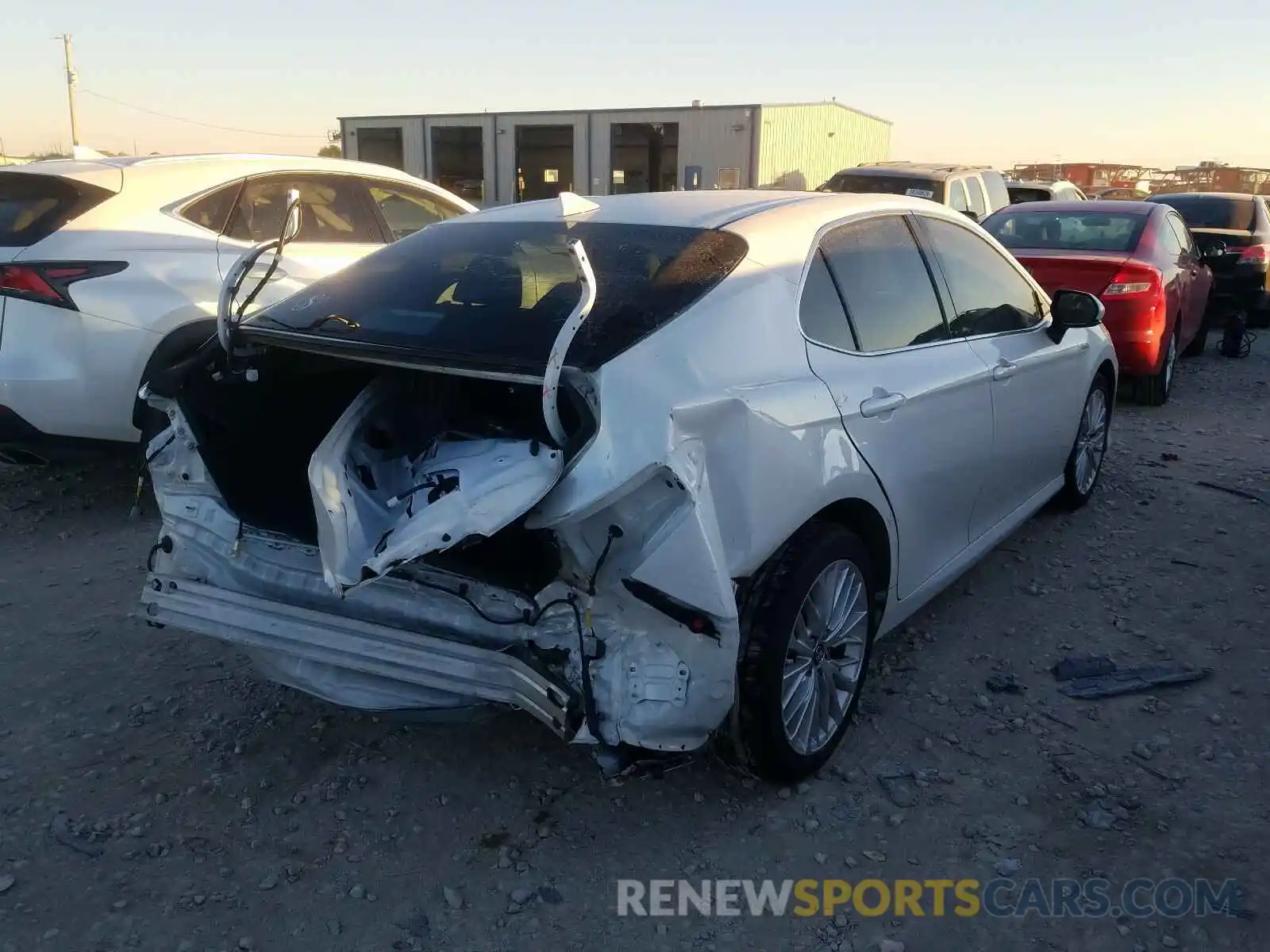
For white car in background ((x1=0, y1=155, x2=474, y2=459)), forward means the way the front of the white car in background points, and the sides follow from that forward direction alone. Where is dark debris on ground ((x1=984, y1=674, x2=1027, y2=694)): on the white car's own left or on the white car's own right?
on the white car's own right

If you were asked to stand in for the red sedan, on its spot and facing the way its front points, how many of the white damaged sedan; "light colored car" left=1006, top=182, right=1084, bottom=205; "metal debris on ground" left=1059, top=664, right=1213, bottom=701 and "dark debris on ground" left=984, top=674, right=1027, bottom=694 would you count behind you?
3

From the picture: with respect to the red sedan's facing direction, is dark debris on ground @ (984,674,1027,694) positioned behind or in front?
behind

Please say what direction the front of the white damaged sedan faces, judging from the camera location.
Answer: facing away from the viewer and to the right of the viewer

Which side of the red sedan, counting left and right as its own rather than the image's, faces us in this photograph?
back

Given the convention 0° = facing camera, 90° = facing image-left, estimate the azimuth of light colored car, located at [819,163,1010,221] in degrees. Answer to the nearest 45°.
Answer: approximately 225°

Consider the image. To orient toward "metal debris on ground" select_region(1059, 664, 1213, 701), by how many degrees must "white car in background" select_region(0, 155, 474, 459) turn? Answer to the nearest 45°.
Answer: approximately 90° to its right

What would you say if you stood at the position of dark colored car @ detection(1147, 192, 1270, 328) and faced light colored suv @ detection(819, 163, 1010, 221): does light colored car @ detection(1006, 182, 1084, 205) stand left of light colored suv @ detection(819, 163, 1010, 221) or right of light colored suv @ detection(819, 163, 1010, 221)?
right

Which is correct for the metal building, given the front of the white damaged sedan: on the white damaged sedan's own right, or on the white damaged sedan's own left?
on the white damaged sedan's own left
